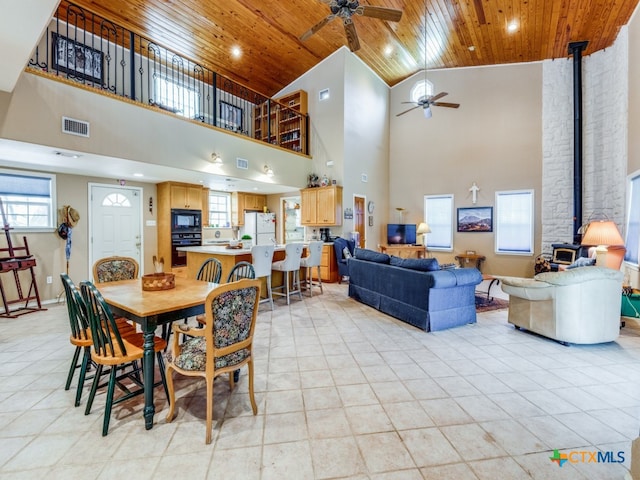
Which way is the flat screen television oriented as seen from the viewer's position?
toward the camera

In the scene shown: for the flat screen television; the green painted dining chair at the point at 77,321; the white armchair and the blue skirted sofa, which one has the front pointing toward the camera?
the flat screen television

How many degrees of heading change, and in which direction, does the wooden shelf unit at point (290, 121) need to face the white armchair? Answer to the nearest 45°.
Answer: approximately 90° to its left

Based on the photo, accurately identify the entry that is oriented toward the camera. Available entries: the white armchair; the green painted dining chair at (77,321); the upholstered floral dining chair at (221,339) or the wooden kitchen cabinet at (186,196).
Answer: the wooden kitchen cabinet

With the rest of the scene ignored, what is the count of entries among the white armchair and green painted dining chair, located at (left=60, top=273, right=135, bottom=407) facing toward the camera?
0

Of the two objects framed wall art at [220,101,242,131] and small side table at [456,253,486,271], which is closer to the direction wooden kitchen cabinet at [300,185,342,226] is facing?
the framed wall art

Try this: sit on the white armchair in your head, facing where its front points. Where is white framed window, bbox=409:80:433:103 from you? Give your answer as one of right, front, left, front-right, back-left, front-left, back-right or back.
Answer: front

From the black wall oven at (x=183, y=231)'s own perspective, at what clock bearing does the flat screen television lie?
The flat screen television is roughly at 9 o'clock from the black wall oven.

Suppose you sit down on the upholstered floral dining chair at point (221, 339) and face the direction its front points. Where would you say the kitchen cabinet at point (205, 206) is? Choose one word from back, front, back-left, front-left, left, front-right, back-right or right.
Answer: front-right

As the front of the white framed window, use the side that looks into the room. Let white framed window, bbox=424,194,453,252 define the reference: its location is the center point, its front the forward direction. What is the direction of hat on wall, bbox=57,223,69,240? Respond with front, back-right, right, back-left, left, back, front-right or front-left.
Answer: front-right

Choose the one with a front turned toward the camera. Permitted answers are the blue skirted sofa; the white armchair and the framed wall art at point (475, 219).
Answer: the framed wall art

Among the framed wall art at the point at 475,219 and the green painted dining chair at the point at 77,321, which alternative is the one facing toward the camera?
the framed wall art

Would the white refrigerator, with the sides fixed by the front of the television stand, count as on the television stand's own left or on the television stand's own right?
on the television stand's own right
